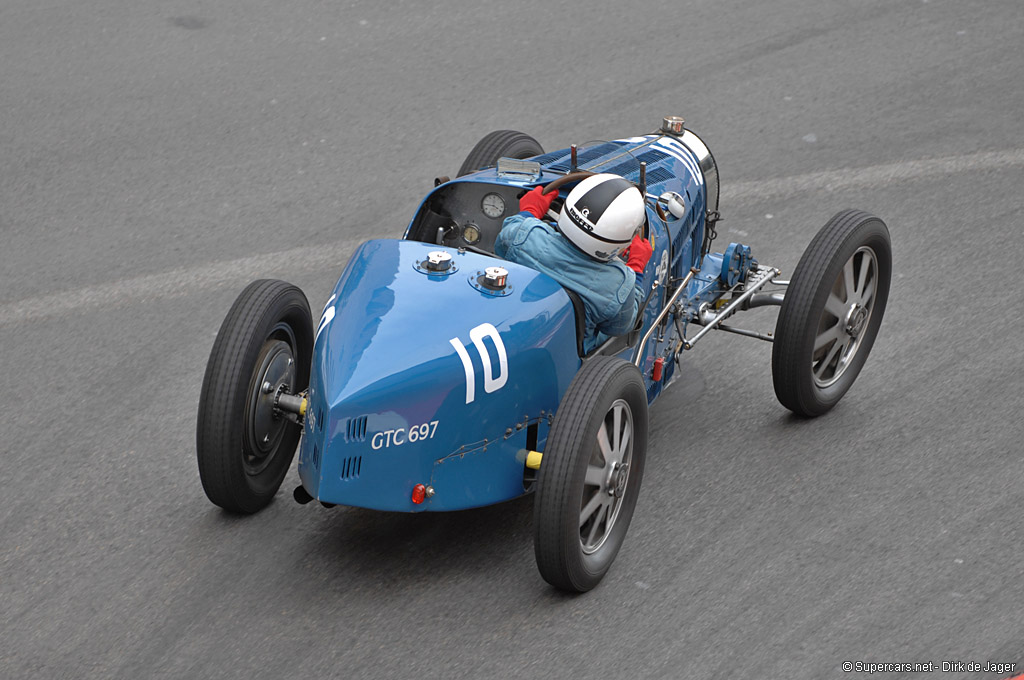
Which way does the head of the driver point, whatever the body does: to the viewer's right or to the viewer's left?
to the viewer's right

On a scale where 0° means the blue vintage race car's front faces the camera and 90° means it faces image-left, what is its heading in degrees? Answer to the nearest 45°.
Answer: approximately 225°

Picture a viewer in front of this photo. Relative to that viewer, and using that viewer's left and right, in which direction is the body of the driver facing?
facing away from the viewer and to the right of the viewer
